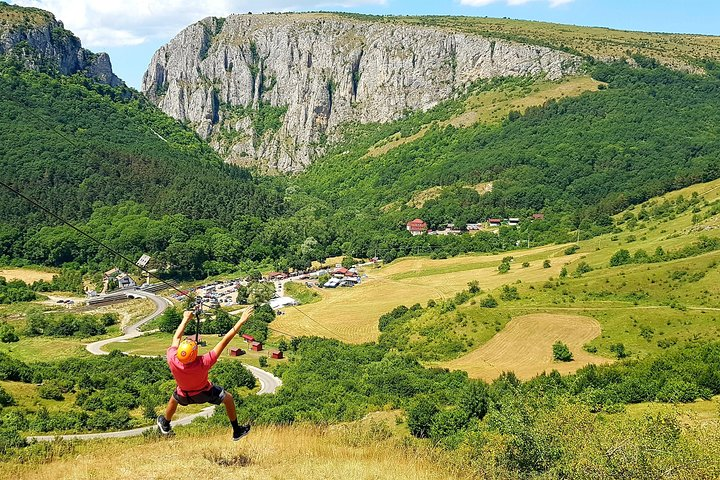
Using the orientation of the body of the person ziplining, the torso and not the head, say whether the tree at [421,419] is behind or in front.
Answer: in front

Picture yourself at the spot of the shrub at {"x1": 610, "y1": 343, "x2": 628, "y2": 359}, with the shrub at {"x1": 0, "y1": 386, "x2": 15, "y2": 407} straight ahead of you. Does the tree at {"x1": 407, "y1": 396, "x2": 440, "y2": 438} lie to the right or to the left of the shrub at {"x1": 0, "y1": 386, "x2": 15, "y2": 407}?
left

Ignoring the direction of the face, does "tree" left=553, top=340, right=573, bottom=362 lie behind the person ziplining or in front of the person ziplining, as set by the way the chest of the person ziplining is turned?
in front

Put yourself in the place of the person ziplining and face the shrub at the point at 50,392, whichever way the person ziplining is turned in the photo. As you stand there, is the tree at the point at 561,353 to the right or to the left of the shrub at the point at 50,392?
right

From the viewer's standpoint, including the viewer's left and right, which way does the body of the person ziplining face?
facing away from the viewer

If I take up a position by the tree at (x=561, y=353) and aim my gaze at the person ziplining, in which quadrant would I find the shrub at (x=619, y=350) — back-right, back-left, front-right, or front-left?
back-left

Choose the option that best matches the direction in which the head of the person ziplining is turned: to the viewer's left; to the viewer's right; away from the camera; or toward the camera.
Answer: away from the camera

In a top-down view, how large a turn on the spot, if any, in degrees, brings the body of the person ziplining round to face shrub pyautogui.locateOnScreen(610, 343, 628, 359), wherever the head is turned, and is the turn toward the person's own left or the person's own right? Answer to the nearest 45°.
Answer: approximately 45° to the person's own right
